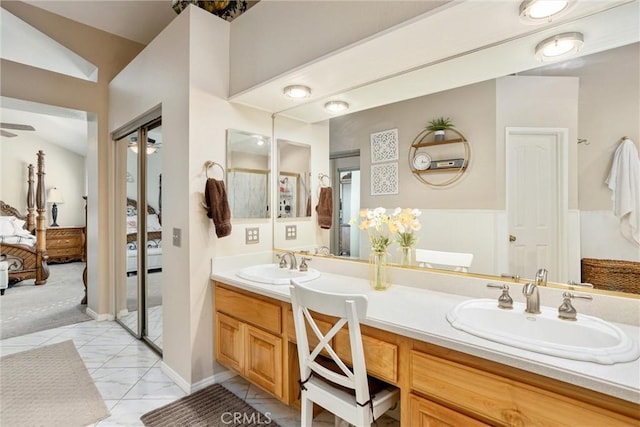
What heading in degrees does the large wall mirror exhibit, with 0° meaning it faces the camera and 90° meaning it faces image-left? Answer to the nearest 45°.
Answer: approximately 45°

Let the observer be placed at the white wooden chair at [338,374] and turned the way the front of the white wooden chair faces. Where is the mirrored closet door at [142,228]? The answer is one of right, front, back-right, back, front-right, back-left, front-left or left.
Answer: left

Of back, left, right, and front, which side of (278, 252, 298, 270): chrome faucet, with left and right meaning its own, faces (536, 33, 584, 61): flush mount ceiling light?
left

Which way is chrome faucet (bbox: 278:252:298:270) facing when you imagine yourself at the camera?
facing the viewer and to the left of the viewer

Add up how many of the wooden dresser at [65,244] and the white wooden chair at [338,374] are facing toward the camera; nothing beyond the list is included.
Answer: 1

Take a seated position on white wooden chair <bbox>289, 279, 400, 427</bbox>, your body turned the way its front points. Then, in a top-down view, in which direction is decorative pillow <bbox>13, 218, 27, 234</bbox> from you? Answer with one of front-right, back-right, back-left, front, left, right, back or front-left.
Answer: left

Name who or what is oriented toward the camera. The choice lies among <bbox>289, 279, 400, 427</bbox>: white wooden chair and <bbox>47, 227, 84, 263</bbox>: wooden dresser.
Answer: the wooden dresser

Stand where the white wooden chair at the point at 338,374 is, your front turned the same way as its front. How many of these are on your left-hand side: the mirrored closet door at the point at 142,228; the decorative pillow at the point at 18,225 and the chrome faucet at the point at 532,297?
2

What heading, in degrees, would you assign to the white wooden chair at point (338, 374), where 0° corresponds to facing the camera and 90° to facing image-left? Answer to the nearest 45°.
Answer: approximately 225°

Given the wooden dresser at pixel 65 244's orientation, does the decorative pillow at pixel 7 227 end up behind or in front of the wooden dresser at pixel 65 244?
in front

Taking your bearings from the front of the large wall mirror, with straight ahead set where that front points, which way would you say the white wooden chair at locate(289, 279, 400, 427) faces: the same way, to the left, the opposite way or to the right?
the opposite way

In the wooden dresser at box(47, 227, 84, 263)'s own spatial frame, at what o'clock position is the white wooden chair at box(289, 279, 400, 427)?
The white wooden chair is roughly at 12 o'clock from the wooden dresser.

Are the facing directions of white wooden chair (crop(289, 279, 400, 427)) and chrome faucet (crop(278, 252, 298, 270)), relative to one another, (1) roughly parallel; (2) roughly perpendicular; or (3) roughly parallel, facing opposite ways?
roughly parallel, facing opposite ways

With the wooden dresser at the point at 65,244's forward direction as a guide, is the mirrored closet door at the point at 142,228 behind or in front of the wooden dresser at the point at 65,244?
in front

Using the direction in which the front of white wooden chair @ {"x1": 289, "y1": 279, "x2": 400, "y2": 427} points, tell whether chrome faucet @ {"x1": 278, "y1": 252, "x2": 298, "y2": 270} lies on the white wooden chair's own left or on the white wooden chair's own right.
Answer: on the white wooden chair's own left

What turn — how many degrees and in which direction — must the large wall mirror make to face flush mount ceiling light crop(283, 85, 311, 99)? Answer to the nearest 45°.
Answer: approximately 45° to its right

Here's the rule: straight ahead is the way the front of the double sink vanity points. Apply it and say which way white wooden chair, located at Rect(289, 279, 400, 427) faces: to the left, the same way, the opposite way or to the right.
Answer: the opposite way

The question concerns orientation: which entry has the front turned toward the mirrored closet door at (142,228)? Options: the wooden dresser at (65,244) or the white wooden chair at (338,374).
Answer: the wooden dresser

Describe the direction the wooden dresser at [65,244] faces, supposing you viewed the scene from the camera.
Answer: facing the viewer
